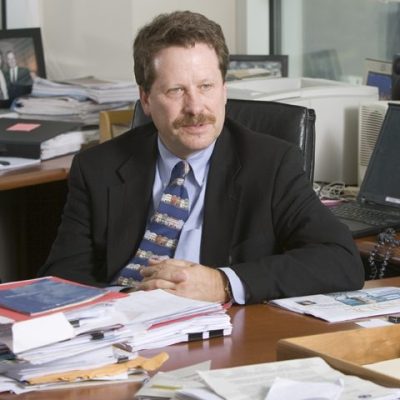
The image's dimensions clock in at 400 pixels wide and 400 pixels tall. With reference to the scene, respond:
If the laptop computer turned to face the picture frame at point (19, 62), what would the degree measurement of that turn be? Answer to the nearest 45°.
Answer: approximately 90° to its right

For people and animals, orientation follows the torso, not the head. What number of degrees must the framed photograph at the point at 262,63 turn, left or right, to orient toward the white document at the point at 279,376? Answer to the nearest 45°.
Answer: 0° — it already faces it

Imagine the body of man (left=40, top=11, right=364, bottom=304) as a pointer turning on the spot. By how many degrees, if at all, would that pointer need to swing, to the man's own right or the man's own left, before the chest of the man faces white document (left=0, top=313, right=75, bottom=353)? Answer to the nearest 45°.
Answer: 0° — they already face it

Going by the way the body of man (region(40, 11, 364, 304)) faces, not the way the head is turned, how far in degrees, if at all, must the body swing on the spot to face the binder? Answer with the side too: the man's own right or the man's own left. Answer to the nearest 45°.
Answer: approximately 135° to the man's own right

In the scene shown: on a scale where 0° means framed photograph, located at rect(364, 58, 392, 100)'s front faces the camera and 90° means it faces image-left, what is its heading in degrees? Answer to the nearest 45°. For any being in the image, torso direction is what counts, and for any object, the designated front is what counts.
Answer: approximately 45°

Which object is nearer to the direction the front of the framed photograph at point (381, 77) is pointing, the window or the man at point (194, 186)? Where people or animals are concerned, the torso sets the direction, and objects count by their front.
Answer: the man

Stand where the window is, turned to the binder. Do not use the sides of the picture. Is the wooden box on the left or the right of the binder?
left

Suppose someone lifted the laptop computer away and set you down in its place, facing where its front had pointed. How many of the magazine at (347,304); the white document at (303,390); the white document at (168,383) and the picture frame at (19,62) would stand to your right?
1

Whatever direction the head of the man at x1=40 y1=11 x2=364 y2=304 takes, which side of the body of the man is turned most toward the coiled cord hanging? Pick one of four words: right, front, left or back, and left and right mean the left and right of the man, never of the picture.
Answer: left

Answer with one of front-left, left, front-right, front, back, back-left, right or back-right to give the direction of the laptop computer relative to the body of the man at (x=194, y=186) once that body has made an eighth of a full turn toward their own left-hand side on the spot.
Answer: left

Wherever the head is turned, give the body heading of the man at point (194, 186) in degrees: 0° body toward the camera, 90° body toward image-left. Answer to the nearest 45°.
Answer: approximately 0°
